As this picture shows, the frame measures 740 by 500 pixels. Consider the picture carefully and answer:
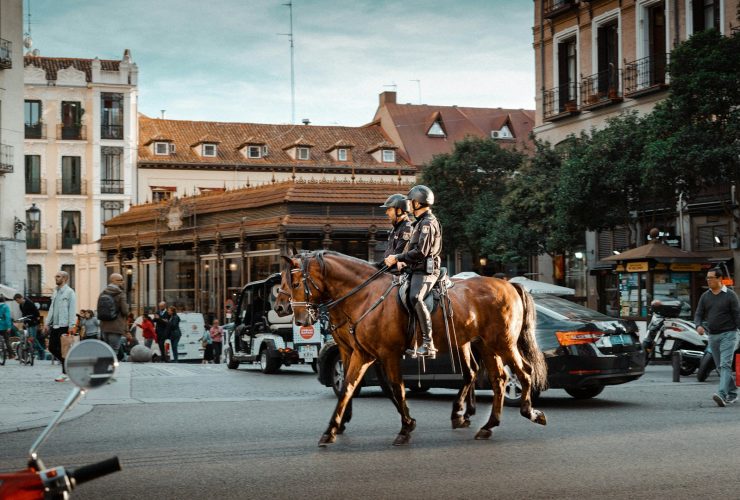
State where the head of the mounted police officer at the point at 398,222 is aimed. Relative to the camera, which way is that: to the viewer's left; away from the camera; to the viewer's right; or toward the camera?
to the viewer's left

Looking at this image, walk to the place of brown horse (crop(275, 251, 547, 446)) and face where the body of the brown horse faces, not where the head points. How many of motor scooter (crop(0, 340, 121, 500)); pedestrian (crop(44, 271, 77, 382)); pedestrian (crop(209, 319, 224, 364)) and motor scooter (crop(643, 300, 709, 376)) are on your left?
1

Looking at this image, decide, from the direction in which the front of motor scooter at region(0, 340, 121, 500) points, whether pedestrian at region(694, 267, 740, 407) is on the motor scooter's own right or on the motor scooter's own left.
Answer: on the motor scooter's own right

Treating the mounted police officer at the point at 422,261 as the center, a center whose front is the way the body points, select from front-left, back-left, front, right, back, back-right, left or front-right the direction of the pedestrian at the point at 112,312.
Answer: front-right

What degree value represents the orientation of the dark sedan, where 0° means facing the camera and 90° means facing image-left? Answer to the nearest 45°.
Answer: approximately 135°

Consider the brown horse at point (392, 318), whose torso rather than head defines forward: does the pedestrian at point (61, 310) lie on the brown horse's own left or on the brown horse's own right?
on the brown horse's own right

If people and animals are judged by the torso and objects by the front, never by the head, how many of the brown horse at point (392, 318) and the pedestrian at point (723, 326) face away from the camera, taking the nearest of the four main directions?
0

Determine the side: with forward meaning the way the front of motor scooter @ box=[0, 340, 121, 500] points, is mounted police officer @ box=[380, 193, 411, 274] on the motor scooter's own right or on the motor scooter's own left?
on the motor scooter's own right

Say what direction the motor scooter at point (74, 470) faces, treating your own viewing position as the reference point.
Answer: facing away from the viewer and to the left of the viewer

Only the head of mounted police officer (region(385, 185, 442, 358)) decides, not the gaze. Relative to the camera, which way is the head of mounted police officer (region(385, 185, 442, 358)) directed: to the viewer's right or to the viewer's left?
to the viewer's left

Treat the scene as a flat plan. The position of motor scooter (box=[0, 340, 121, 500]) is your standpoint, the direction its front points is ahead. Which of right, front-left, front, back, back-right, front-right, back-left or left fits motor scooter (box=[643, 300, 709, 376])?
right

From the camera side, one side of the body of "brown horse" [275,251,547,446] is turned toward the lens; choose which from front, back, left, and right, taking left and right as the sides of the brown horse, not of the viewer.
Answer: left

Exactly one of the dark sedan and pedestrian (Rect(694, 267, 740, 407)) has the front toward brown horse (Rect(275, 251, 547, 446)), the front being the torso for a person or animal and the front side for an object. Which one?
the pedestrian

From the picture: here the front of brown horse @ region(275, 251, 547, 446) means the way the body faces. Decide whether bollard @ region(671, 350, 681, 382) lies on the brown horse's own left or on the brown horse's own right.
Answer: on the brown horse's own right

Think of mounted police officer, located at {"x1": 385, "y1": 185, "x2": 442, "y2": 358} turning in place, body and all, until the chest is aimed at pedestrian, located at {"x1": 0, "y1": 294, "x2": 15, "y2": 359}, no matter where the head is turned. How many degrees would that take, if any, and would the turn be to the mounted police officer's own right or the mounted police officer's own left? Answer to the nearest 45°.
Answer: approximately 45° to the mounted police officer's own right

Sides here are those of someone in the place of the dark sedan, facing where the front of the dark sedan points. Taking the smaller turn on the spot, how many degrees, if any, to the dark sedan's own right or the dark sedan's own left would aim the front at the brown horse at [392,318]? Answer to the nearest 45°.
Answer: approximately 90° to the dark sedan's own left

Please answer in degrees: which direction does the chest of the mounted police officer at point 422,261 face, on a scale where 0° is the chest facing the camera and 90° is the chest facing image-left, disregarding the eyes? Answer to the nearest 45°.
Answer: approximately 90°
